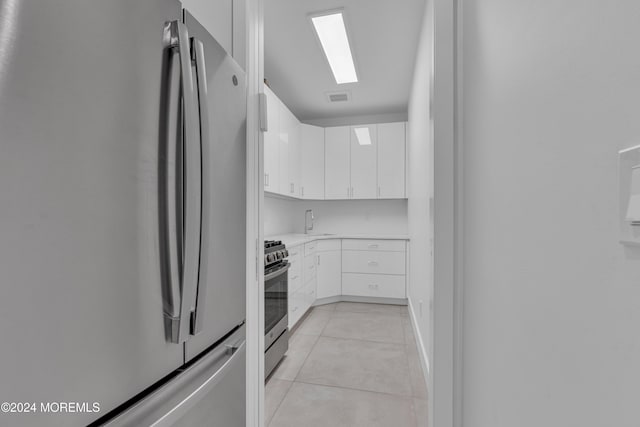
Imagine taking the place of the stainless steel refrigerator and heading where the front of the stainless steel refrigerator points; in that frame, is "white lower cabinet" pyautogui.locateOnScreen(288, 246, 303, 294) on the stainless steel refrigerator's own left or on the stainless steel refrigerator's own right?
on the stainless steel refrigerator's own left

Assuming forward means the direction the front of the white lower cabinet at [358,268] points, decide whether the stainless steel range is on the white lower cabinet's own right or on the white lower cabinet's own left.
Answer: on the white lower cabinet's own right

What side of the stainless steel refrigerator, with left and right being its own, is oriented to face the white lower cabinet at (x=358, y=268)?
left

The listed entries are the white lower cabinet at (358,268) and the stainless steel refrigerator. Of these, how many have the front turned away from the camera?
0

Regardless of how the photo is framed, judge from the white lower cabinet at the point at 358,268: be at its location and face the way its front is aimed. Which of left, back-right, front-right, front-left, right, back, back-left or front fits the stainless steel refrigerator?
front-right

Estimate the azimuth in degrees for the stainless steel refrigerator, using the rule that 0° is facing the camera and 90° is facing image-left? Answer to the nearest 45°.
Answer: approximately 315°

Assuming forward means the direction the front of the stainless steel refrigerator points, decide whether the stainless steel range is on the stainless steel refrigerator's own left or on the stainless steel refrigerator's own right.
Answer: on the stainless steel refrigerator's own left
